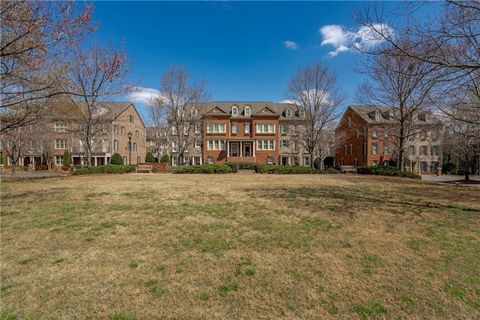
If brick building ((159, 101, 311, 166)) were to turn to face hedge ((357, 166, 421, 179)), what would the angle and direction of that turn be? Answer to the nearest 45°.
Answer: approximately 45° to its left

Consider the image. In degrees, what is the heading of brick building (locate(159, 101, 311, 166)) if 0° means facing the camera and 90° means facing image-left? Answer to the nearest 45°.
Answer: approximately 0°

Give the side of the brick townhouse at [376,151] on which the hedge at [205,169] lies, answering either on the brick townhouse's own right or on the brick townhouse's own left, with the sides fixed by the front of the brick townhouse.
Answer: on the brick townhouse's own right

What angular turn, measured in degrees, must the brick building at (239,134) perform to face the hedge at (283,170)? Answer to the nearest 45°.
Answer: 0° — it already faces it

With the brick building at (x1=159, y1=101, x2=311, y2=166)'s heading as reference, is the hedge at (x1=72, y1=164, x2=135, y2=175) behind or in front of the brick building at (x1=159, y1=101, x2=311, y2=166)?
in front
